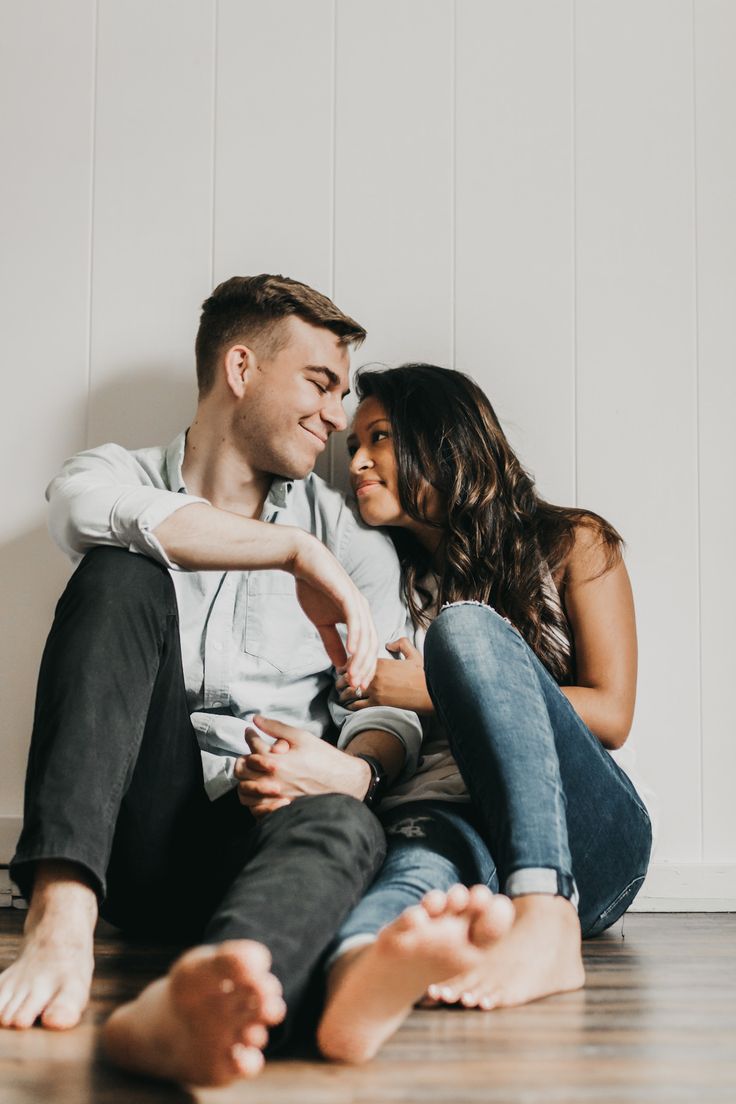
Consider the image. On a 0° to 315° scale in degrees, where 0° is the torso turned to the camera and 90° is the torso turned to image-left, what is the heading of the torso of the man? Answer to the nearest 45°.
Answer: approximately 0°

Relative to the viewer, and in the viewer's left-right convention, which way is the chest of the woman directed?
facing the viewer and to the left of the viewer

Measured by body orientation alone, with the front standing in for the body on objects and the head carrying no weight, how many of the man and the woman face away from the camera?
0
